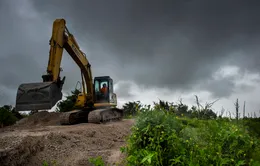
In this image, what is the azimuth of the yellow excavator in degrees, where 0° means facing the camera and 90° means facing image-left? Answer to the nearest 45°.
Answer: approximately 45°

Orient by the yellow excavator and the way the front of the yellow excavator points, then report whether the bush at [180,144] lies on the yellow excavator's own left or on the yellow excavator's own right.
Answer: on the yellow excavator's own left

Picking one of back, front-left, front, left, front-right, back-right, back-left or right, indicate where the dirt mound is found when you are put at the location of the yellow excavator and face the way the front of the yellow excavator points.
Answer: front-left
